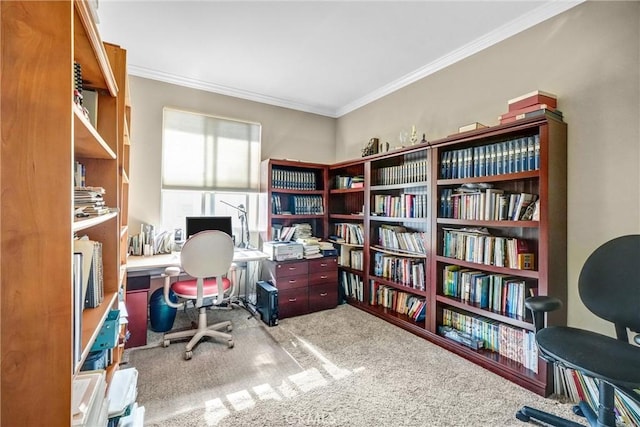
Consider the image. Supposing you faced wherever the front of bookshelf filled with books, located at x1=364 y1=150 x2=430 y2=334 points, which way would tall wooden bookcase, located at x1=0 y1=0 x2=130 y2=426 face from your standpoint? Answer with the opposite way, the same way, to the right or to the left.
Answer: the opposite way

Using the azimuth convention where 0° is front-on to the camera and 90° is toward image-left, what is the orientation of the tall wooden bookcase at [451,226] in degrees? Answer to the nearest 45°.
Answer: approximately 45°

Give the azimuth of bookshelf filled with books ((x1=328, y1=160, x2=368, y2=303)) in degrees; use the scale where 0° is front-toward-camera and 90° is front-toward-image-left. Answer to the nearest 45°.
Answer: approximately 45°

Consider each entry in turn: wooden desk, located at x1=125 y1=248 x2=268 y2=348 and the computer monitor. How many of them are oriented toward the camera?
2

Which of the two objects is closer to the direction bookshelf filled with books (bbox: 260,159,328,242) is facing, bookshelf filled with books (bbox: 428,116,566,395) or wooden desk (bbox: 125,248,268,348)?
the bookshelf filled with books

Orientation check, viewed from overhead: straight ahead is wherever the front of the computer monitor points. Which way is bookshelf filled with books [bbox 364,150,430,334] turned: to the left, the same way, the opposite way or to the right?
to the right

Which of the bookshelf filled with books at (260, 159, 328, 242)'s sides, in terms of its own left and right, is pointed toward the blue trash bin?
right

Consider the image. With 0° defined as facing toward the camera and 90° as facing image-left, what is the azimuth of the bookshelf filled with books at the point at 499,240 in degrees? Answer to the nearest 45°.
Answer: approximately 45°

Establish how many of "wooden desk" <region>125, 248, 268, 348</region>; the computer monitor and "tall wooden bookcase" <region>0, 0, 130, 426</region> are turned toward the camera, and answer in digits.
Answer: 2

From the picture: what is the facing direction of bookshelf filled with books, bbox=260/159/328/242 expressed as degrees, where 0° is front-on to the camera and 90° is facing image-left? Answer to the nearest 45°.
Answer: approximately 315°
